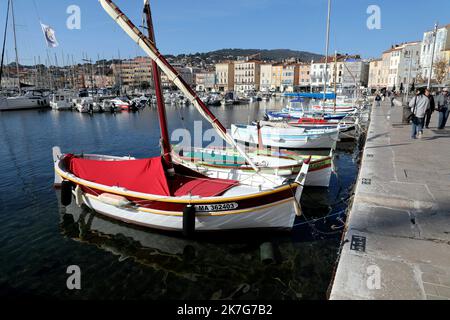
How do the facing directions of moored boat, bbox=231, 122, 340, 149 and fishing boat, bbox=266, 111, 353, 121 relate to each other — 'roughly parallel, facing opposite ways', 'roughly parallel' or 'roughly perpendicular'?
roughly parallel
